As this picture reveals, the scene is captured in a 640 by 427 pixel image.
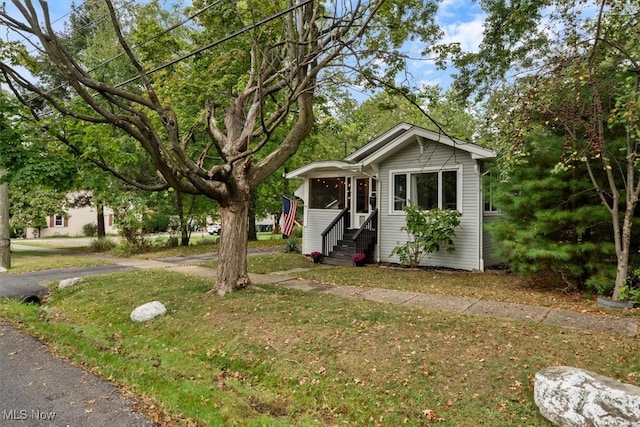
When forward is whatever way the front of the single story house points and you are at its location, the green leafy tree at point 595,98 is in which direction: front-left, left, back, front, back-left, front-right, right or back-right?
left

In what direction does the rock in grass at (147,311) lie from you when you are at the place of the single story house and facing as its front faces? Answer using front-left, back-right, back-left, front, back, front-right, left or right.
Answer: front

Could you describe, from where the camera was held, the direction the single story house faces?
facing the viewer and to the left of the viewer

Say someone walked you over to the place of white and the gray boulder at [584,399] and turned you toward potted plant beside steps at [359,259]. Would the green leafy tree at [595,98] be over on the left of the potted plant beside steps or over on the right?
right

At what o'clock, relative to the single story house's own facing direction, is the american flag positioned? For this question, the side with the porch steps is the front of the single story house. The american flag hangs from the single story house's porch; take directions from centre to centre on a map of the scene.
The american flag is roughly at 2 o'clock from the single story house.

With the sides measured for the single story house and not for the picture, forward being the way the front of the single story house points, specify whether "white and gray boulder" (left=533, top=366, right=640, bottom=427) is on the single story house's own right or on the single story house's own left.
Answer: on the single story house's own left

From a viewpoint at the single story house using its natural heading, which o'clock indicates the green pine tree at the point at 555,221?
The green pine tree is roughly at 9 o'clock from the single story house.

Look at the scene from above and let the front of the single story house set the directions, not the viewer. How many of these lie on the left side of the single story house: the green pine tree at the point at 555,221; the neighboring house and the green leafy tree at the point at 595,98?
2

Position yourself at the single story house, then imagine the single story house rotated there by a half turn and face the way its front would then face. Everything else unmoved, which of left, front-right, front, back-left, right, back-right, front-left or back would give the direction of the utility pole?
back-left

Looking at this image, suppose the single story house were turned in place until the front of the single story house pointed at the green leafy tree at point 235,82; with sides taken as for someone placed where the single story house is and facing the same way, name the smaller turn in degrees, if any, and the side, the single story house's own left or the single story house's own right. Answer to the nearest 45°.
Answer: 0° — it already faces it

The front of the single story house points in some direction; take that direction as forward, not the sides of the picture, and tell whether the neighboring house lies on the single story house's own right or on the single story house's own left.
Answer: on the single story house's own right
